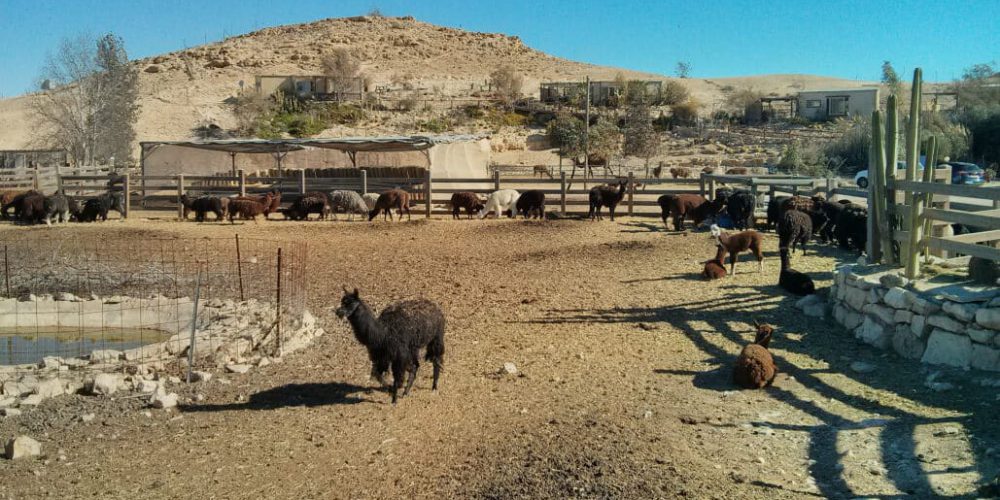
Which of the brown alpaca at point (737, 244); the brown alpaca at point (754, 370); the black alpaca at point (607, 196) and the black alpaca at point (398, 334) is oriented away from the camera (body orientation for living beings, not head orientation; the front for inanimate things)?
the brown alpaca at point (754, 370)

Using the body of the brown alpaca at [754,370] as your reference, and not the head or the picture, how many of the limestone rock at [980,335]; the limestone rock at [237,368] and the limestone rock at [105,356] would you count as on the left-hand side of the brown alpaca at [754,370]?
2

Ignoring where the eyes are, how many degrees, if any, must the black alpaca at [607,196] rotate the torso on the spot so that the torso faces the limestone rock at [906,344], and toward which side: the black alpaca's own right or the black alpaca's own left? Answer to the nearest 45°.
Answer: approximately 90° to the black alpaca's own right

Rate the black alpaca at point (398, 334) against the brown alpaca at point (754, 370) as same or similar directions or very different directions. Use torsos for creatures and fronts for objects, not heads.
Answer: very different directions

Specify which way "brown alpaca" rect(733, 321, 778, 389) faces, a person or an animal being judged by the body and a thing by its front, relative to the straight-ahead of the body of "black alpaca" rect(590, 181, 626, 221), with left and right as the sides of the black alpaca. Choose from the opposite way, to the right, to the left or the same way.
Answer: to the left

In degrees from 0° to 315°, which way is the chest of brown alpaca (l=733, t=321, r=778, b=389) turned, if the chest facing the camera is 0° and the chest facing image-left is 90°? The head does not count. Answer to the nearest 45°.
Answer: approximately 180°

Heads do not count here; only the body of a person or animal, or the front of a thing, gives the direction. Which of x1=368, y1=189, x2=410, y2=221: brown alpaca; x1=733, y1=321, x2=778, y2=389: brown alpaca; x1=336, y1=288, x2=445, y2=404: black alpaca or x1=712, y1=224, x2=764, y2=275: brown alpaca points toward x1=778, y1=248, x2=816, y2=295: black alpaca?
x1=733, y1=321, x2=778, y2=389: brown alpaca

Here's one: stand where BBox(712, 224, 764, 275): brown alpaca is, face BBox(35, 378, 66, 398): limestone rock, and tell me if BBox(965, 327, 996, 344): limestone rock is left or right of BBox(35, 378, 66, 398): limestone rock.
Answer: left

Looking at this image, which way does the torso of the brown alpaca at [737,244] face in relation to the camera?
to the viewer's left

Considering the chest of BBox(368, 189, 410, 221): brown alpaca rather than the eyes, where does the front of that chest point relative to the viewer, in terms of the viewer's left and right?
facing to the left of the viewer

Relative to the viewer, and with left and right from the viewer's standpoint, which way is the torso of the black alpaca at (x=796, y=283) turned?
facing away from the viewer and to the left of the viewer
